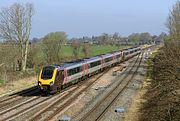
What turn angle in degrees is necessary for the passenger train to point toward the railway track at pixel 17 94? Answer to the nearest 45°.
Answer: approximately 45° to its right

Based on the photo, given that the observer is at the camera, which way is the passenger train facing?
facing the viewer and to the left of the viewer

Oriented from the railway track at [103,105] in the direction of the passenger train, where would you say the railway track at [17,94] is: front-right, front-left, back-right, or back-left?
front-left

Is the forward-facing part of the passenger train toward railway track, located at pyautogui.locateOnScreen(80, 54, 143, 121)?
no
